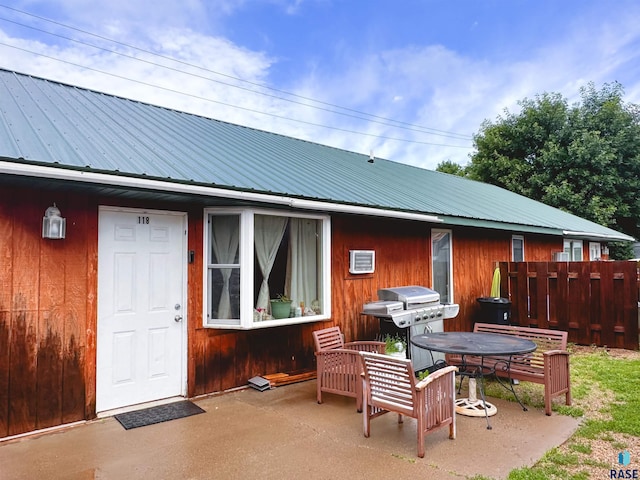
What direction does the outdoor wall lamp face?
toward the camera

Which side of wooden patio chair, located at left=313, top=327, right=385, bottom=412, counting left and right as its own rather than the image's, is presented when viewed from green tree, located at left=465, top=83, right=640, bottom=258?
left

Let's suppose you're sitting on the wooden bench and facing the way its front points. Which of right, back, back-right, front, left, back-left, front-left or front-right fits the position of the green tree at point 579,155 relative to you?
back-right

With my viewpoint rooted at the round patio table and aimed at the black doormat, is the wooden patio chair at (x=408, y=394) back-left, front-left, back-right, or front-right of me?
front-left

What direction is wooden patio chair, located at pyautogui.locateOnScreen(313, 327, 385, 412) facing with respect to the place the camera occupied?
facing the viewer and to the right of the viewer

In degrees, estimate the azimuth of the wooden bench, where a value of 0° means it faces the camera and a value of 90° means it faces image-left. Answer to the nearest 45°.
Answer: approximately 45°

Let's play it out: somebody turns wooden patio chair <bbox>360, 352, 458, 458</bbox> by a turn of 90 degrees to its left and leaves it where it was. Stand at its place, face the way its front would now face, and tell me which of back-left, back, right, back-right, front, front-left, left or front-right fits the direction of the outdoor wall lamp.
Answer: front-left

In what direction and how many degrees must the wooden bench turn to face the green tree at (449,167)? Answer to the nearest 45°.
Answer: approximately 135° to its right

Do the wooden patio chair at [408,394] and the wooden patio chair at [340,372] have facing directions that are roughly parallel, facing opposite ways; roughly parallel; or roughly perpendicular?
roughly perpendicular

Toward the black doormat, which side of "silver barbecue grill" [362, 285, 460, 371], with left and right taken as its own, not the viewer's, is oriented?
right

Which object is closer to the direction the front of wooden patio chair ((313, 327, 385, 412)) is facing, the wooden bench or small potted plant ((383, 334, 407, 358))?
the wooden bench

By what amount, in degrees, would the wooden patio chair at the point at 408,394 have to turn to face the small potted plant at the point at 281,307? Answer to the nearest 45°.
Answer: approximately 90° to its left

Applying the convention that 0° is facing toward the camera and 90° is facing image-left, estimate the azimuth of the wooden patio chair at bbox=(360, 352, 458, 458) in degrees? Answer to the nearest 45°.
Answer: approximately 225°

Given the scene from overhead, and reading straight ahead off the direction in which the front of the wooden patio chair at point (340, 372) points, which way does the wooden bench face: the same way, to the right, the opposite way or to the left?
to the right
